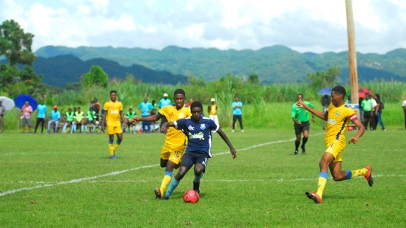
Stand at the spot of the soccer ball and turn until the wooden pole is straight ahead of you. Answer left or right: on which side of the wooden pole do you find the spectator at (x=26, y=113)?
left

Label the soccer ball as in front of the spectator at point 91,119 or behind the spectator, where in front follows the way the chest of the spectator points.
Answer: in front

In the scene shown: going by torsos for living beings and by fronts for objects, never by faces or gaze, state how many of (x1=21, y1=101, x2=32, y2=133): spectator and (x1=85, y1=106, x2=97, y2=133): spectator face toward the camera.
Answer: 2

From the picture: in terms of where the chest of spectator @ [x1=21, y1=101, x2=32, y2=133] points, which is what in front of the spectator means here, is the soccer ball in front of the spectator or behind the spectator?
in front

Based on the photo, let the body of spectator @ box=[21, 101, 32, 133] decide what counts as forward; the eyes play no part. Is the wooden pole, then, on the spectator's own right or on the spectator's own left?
on the spectator's own left

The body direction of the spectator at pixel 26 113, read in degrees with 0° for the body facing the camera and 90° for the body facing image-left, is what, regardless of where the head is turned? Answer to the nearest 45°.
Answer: approximately 0°

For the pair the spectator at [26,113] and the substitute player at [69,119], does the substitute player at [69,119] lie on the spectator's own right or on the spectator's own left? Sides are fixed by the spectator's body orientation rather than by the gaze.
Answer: on the spectator's own left

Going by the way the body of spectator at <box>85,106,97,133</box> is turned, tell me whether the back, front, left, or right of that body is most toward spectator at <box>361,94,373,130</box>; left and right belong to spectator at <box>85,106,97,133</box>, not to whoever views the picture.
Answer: left

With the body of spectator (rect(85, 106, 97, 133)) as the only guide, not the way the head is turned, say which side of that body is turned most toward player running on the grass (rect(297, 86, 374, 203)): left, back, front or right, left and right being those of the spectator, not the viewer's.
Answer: front
